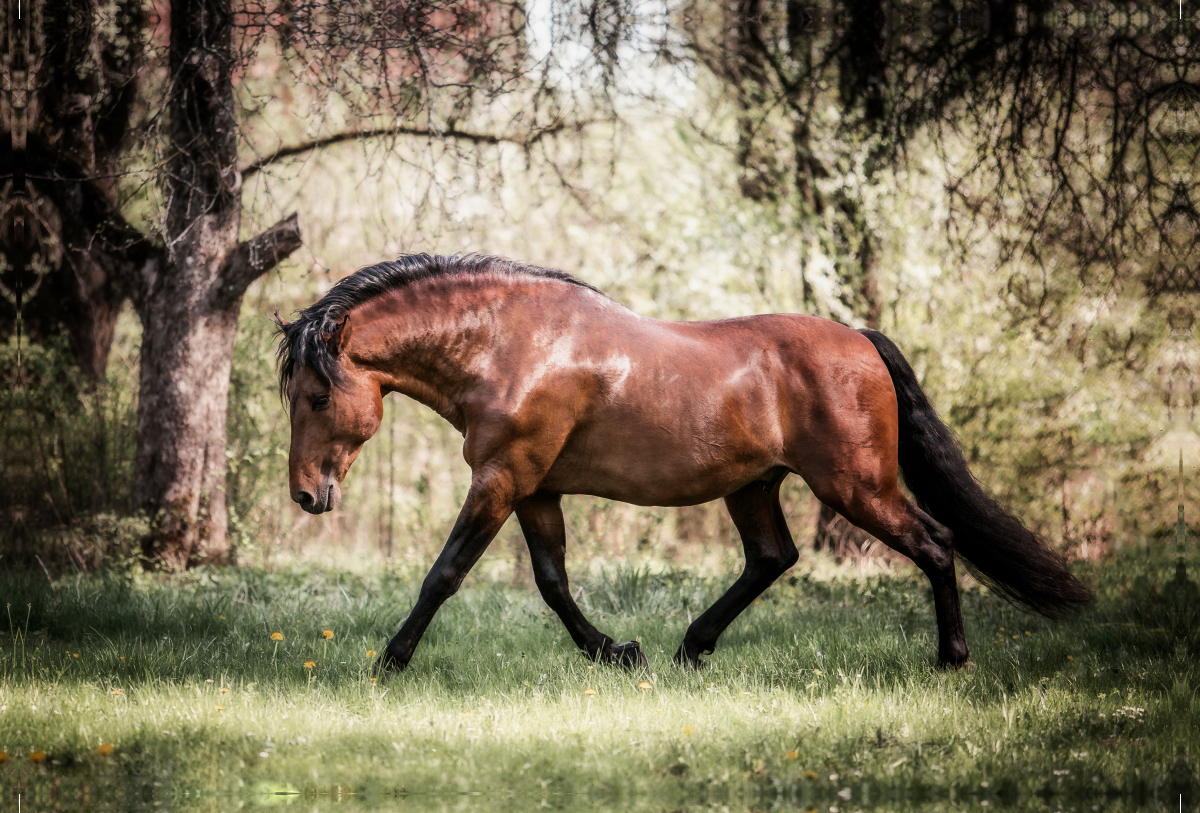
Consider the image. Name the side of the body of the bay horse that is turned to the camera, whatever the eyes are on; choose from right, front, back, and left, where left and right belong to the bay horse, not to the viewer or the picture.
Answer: left
